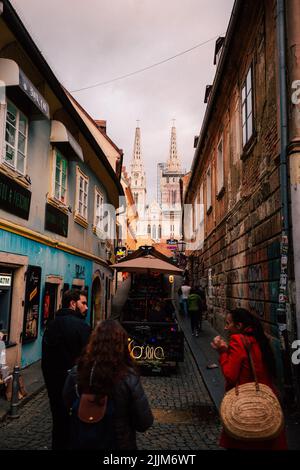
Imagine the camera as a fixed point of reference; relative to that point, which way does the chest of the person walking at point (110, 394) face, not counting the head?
away from the camera

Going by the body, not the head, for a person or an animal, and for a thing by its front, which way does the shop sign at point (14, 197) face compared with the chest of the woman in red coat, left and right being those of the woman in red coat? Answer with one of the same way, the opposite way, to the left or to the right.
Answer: the opposite way

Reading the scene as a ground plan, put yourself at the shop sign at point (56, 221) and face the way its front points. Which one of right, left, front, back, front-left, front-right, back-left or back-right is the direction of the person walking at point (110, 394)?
front-right

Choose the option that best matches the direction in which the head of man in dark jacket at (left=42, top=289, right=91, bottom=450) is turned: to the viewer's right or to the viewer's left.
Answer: to the viewer's right

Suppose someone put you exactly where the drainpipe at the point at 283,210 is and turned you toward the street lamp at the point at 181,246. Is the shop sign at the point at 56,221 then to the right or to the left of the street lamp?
left

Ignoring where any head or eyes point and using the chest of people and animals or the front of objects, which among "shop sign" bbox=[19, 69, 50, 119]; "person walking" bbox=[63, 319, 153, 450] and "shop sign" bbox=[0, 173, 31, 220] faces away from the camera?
the person walking

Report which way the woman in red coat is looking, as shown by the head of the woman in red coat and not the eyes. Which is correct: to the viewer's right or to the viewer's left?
to the viewer's left

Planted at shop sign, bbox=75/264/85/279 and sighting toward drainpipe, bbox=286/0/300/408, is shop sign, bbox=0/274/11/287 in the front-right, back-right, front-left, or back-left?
front-right

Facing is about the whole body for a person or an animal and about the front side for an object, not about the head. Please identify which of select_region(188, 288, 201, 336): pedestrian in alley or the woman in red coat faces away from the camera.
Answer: the pedestrian in alley

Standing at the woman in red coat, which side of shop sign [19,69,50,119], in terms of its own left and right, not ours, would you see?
front

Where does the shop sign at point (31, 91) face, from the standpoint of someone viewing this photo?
facing the viewer and to the right of the viewer

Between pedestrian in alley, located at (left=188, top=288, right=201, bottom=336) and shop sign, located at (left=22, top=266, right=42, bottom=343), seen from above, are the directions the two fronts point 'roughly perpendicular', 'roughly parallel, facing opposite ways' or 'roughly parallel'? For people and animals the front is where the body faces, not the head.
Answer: roughly perpendicular

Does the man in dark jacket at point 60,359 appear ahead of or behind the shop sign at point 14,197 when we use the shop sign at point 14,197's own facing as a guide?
ahead

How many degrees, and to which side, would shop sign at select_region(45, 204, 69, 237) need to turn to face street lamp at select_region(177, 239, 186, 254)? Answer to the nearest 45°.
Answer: approximately 90° to its left

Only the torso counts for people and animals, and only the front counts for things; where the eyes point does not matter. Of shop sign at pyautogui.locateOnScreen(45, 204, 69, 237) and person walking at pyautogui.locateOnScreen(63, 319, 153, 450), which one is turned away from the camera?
the person walking

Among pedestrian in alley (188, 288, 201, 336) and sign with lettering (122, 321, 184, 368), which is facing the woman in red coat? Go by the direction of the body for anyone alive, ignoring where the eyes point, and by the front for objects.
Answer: the sign with lettering
